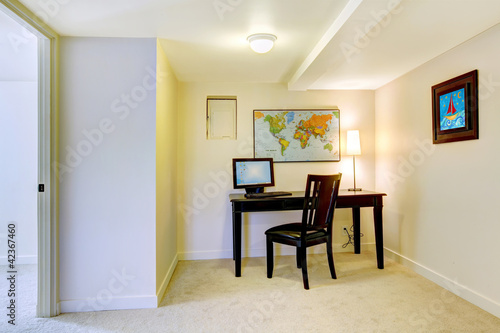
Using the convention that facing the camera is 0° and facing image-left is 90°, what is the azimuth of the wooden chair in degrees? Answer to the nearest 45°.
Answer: approximately 135°

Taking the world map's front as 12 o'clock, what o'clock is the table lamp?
The table lamp is roughly at 9 o'clock from the world map.

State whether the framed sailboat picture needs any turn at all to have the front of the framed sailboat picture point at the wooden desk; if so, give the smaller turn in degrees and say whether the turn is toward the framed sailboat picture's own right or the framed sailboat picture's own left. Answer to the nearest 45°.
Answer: approximately 45° to the framed sailboat picture's own right

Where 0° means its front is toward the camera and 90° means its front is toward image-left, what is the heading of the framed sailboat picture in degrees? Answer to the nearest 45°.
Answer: approximately 45°

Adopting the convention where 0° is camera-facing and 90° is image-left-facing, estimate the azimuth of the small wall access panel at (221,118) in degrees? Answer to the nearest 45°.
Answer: approximately 0°

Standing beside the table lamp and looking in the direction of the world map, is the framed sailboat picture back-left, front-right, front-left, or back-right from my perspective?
back-left

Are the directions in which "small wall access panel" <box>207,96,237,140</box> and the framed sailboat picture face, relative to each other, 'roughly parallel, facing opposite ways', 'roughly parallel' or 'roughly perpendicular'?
roughly perpendicular

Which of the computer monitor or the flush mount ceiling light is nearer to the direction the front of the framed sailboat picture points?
the flush mount ceiling light

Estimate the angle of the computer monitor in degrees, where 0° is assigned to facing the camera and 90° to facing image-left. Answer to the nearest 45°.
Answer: approximately 0°

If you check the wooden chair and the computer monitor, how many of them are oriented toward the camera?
1
